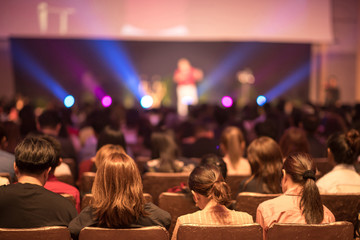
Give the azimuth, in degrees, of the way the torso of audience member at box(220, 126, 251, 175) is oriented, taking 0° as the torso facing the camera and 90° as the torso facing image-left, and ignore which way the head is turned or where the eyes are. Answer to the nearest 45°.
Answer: approximately 180°

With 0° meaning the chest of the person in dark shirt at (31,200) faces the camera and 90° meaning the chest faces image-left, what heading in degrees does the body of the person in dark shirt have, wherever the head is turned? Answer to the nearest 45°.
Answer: approximately 180°

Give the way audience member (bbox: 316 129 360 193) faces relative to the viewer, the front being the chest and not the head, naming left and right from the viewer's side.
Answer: facing away from the viewer and to the left of the viewer

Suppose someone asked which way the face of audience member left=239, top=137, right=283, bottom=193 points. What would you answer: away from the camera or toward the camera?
away from the camera

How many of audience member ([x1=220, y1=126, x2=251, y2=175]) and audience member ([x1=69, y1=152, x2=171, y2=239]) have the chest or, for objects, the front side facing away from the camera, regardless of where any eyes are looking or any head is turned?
2

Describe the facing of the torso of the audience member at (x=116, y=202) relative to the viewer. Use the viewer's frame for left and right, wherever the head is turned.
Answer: facing away from the viewer

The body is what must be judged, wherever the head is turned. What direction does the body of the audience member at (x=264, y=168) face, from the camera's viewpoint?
away from the camera

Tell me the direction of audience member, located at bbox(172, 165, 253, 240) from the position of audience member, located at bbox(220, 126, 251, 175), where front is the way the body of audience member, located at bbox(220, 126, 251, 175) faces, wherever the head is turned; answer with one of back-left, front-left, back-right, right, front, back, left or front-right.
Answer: back

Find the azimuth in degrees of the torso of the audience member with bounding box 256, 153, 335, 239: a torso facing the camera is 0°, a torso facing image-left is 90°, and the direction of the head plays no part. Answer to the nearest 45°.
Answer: approximately 135°

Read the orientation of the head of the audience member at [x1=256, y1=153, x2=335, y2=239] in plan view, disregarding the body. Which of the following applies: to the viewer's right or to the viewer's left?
to the viewer's left
